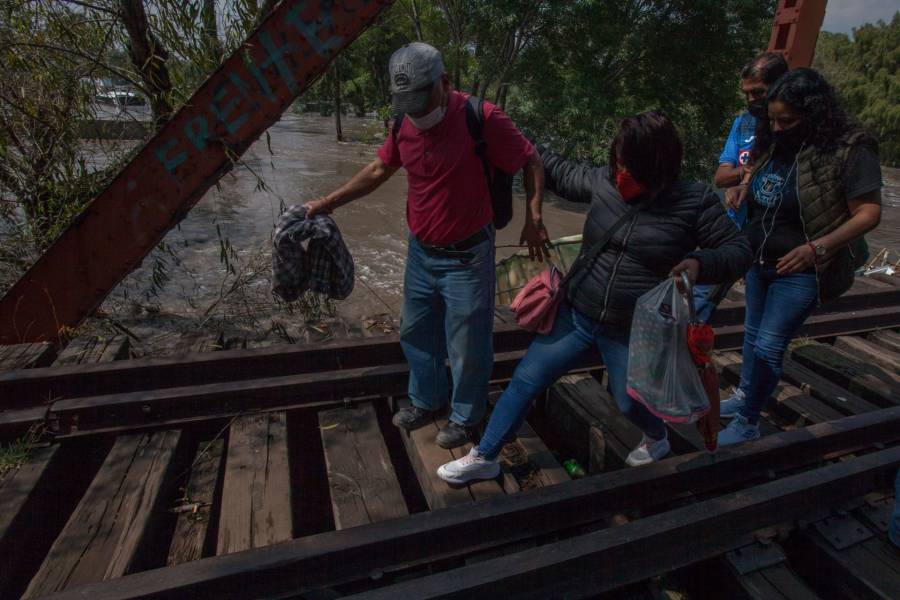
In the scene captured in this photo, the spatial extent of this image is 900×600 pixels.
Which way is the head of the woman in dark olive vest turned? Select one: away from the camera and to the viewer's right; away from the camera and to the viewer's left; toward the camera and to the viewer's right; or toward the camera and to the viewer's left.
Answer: toward the camera and to the viewer's left

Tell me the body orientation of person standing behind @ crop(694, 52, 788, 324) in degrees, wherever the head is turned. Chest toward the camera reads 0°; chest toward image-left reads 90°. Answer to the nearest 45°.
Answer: approximately 45°

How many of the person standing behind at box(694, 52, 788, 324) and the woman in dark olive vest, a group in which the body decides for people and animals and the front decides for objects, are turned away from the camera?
0

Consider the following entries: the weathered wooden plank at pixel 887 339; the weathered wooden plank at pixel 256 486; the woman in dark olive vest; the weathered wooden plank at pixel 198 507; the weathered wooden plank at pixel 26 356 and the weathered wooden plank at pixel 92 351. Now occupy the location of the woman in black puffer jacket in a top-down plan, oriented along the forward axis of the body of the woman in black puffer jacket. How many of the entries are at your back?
2

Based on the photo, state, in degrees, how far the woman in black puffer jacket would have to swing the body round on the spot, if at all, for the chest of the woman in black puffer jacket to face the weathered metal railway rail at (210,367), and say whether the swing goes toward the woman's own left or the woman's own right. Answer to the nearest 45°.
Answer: approximately 45° to the woman's own right

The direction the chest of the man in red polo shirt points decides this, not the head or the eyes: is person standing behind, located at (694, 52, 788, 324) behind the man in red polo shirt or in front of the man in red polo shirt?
behind

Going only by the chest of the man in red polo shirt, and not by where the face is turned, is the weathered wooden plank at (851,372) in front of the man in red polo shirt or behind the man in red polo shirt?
behind

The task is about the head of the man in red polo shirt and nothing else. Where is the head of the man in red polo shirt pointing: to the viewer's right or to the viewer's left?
to the viewer's left

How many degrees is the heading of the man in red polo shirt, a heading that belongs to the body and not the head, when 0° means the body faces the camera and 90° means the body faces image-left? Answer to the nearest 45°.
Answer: approximately 45°
